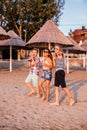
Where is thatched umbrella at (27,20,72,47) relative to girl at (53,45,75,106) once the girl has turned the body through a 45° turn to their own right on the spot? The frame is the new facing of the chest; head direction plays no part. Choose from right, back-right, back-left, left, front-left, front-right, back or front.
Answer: right

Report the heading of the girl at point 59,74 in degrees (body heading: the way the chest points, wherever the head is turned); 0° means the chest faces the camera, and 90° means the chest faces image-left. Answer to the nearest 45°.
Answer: approximately 45°

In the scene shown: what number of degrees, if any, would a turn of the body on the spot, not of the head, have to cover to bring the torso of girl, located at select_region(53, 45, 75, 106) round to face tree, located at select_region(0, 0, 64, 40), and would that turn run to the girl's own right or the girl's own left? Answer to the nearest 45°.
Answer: approximately 135° to the girl's own right
